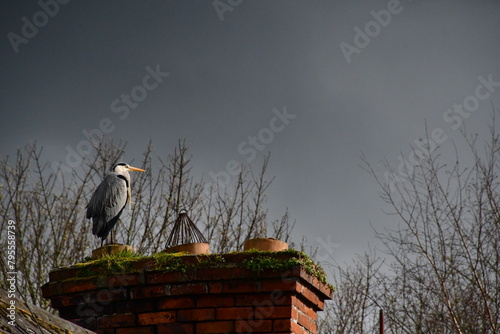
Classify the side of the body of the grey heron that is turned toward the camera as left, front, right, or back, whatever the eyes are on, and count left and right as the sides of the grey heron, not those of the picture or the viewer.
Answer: right
